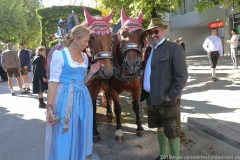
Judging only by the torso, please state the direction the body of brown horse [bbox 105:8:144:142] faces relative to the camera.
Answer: toward the camera

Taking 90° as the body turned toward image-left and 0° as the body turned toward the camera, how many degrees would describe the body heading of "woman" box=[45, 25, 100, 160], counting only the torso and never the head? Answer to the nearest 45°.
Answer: approximately 315°

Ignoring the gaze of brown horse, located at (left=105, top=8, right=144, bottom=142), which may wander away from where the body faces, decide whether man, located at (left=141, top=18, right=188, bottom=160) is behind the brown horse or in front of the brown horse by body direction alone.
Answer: in front

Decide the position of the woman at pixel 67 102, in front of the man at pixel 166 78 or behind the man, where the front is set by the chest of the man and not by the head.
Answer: in front

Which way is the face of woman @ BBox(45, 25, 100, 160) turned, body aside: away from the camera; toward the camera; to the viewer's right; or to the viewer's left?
to the viewer's right

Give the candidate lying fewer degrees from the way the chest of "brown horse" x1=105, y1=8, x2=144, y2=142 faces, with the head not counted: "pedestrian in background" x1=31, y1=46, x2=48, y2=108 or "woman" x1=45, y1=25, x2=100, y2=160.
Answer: the woman
